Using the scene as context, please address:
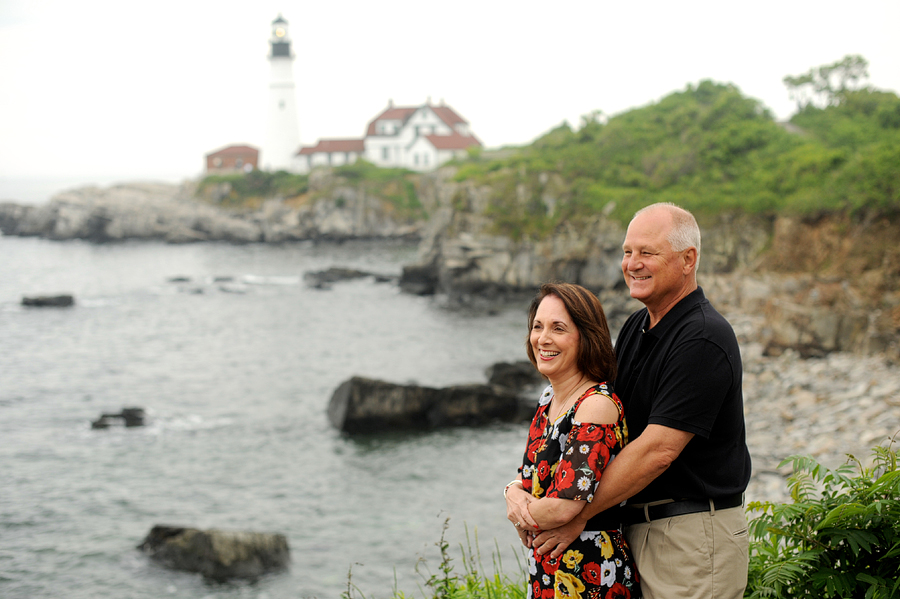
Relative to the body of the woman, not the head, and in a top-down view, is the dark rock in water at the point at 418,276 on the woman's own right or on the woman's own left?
on the woman's own right

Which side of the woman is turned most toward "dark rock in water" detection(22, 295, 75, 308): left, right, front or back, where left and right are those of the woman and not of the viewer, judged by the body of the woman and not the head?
right

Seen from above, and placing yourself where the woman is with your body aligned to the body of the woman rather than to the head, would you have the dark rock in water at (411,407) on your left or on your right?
on your right

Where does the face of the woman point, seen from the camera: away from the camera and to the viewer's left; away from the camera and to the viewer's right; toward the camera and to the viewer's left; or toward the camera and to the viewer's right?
toward the camera and to the viewer's left

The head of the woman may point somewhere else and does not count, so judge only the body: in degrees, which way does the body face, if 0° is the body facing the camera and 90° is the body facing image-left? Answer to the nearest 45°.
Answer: approximately 45°

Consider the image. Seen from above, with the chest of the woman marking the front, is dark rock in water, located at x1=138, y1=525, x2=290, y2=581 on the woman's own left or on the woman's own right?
on the woman's own right

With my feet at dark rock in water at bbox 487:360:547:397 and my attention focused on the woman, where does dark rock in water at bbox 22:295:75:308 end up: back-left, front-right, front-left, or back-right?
back-right

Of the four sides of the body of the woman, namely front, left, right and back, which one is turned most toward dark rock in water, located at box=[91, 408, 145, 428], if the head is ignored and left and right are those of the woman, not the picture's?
right
